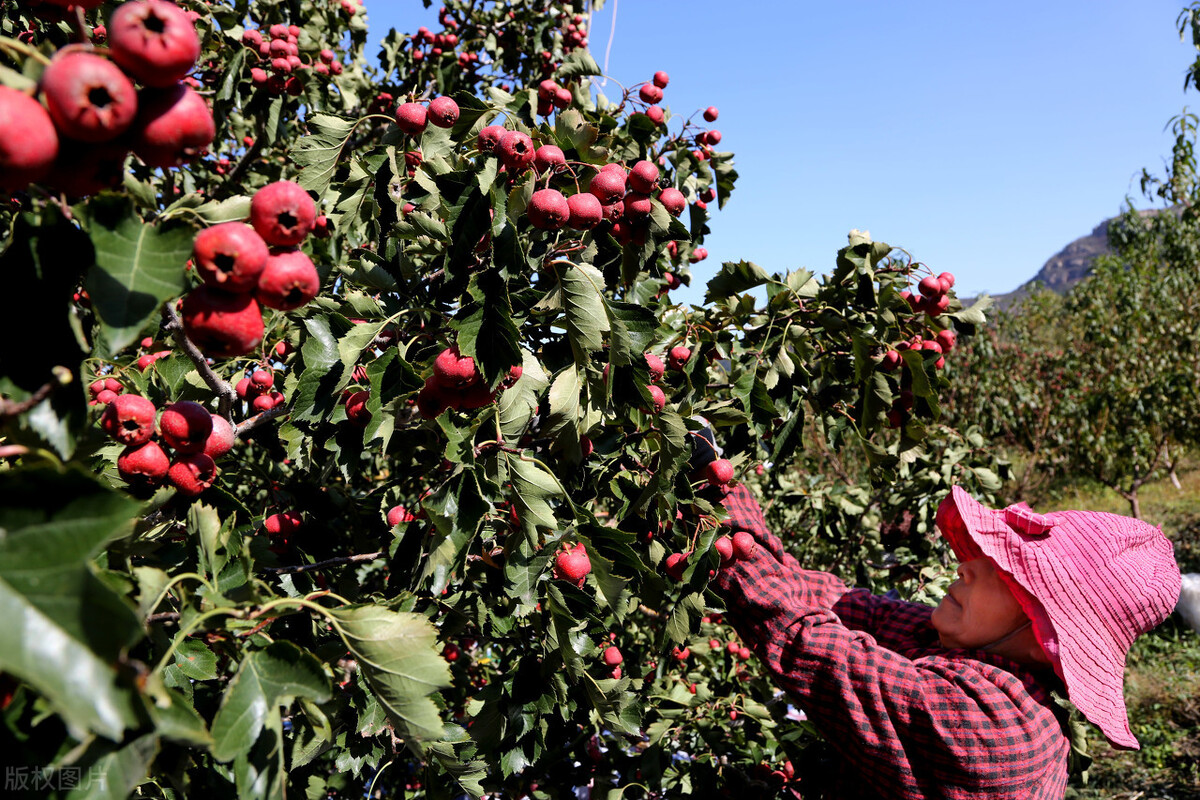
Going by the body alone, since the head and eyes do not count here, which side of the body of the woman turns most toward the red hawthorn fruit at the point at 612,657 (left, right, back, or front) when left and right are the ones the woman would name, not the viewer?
front

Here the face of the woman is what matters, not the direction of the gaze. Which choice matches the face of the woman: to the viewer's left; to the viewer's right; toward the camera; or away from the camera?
to the viewer's left

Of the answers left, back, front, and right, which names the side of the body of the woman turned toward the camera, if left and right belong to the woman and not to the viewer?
left
